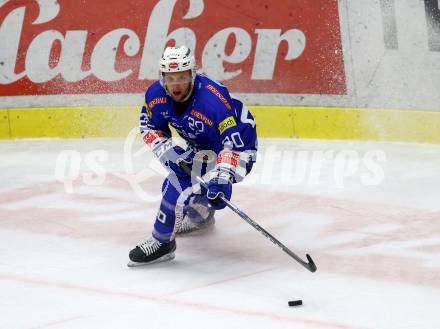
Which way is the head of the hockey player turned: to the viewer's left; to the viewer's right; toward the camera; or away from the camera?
toward the camera

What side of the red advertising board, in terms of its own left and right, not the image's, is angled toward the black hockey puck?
front

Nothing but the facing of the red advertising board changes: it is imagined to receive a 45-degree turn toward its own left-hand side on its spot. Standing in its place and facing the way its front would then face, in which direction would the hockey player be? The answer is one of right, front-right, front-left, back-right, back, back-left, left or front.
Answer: front-right

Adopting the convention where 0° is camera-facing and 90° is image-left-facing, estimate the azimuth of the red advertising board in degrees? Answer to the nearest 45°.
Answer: approximately 0°
